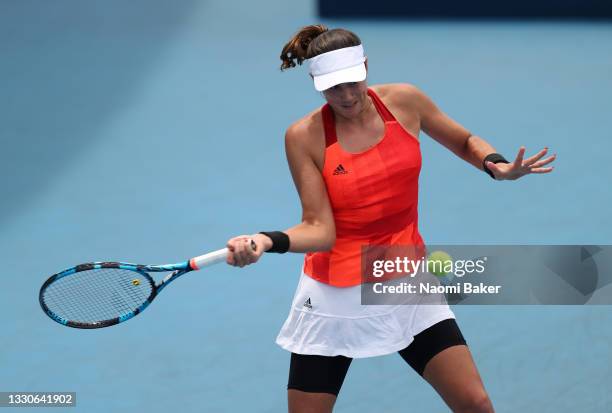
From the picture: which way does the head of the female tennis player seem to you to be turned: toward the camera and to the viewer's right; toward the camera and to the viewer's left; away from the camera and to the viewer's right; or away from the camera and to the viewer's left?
toward the camera and to the viewer's right

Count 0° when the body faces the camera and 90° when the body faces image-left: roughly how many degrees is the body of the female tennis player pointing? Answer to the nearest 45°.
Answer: approximately 0°
